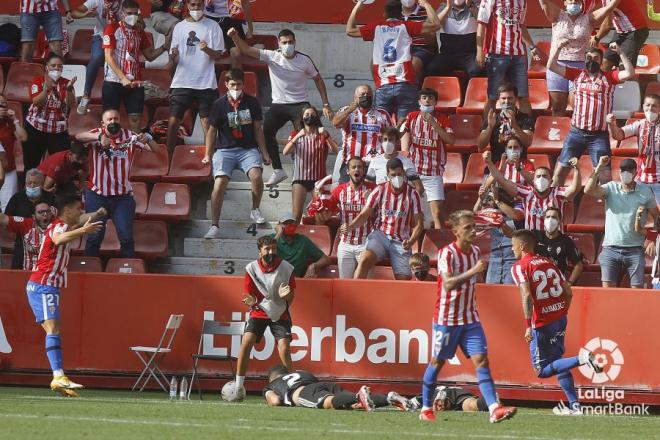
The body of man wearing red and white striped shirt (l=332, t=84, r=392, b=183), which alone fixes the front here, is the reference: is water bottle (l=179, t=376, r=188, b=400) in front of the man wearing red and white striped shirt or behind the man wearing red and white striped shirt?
in front

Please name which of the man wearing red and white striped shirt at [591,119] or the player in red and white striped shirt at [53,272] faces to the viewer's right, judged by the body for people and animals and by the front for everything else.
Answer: the player in red and white striped shirt

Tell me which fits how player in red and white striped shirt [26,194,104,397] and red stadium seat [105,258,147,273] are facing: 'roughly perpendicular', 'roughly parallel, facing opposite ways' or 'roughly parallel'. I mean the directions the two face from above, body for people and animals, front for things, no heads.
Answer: roughly perpendicular

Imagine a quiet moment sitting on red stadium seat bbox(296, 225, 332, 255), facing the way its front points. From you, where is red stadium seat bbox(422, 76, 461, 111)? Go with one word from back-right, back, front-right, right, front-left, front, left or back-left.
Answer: back-left

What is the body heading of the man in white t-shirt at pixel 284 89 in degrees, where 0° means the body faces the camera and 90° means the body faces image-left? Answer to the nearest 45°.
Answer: approximately 0°

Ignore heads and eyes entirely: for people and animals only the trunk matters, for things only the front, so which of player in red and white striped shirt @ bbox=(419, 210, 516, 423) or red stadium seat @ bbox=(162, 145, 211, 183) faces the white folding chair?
the red stadium seat

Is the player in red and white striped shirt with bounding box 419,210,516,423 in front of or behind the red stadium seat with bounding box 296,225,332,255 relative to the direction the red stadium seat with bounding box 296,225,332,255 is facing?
in front

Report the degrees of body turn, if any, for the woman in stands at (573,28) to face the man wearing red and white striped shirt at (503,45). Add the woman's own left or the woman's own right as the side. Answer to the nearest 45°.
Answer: approximately 90° to the woman's own right

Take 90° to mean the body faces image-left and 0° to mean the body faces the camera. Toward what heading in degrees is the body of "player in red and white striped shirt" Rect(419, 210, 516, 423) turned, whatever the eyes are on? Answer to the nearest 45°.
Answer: approximately 315°

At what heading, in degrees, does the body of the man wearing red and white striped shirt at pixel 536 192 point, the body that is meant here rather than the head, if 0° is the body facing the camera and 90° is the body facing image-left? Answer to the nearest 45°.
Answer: approximately 0°
